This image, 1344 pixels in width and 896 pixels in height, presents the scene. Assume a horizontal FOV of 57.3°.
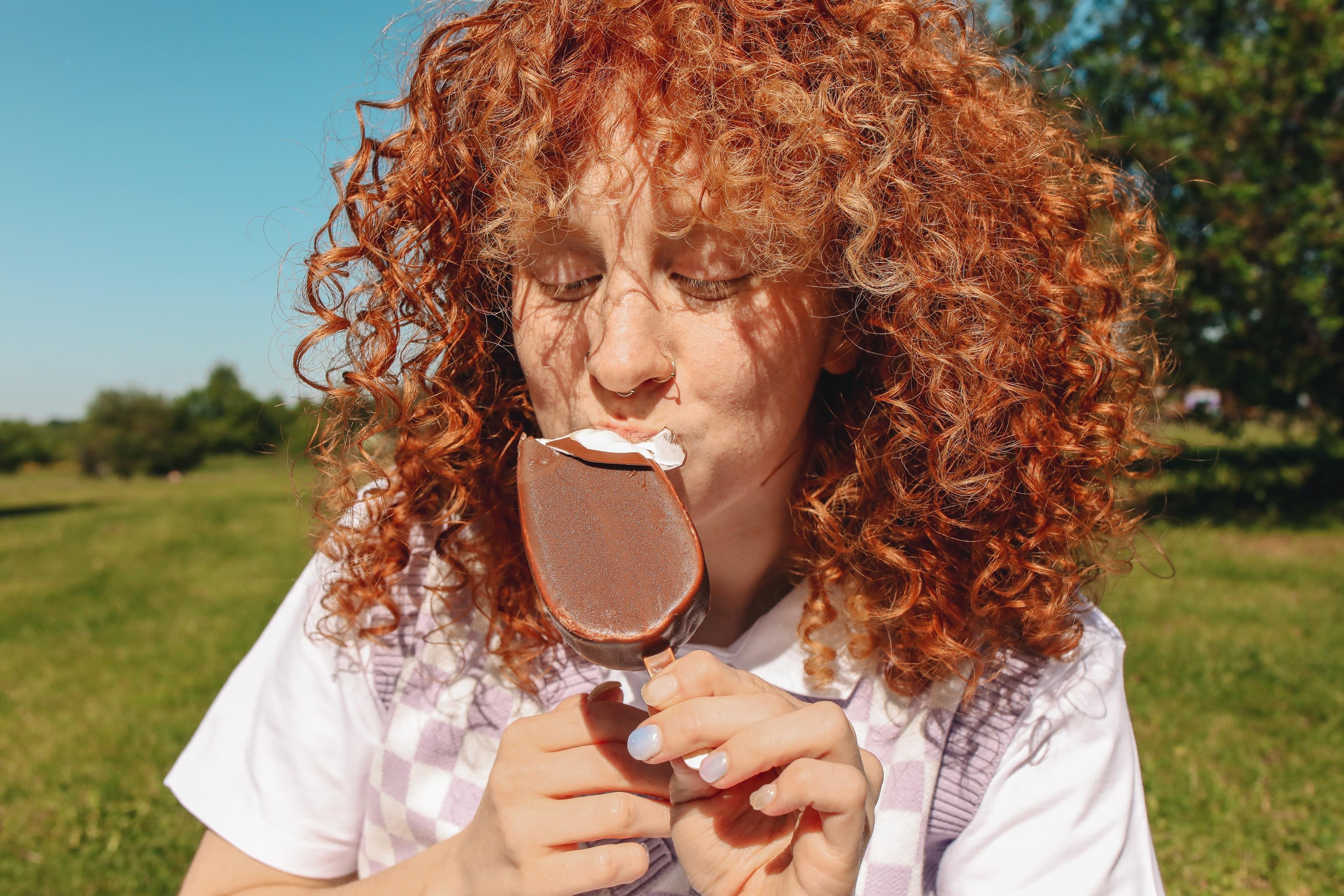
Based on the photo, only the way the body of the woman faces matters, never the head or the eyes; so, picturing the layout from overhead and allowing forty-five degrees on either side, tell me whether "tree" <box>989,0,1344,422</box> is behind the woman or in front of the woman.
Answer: behind

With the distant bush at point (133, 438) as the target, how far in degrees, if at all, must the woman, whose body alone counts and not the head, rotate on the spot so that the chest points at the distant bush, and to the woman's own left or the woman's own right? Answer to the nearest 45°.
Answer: approximately 135° to the woman's own right

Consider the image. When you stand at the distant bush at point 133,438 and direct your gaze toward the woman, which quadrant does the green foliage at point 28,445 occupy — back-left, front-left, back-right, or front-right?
back-right

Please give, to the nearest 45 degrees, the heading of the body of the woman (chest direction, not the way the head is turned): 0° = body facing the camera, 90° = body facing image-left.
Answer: approximately 0°

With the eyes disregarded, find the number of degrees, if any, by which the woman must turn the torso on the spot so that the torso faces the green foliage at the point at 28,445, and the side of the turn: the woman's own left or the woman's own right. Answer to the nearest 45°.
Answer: approximately 135° to the woman's own right

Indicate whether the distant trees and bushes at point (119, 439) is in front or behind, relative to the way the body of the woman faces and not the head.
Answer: behind

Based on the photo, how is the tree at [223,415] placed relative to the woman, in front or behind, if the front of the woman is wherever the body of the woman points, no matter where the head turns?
behind
